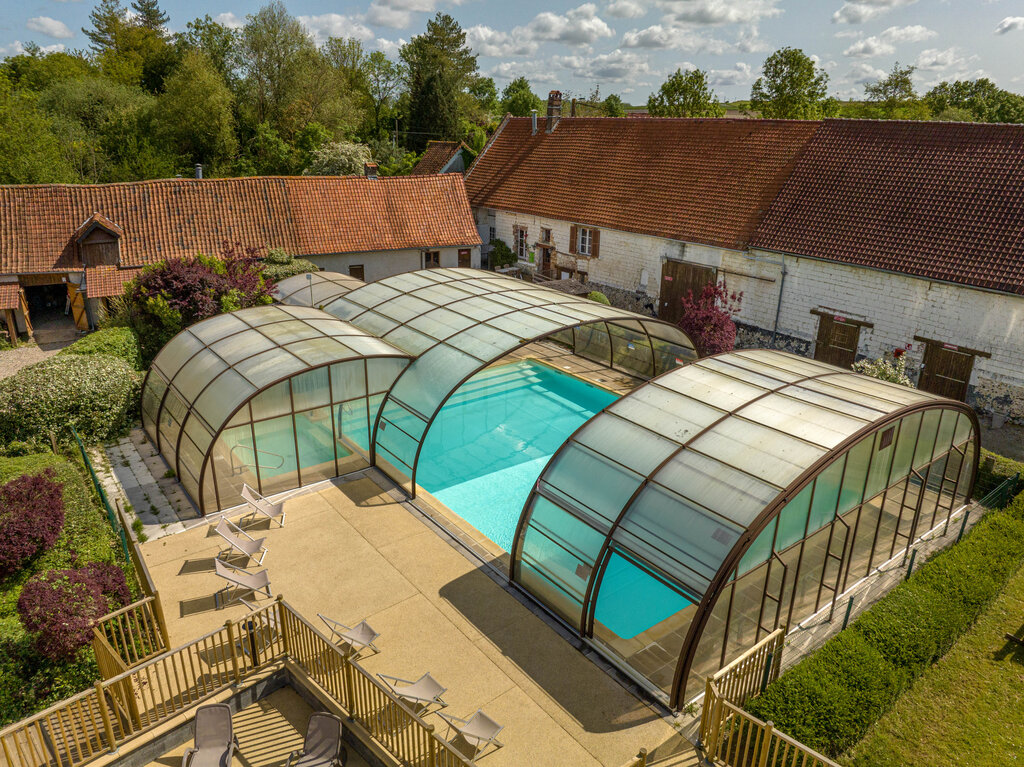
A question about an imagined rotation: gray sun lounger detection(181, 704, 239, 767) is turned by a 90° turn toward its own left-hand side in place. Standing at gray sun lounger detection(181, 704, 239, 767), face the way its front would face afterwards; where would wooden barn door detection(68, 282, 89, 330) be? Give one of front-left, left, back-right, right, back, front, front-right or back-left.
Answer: left

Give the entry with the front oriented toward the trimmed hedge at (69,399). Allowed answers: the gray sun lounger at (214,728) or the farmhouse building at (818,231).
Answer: the farmhouse building

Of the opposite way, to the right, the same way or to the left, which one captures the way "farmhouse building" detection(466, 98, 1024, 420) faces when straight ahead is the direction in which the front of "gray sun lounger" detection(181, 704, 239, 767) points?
to the right

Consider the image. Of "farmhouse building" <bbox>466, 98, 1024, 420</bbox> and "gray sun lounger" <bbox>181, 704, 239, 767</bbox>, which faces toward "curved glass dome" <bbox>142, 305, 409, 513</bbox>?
the farmhouse building

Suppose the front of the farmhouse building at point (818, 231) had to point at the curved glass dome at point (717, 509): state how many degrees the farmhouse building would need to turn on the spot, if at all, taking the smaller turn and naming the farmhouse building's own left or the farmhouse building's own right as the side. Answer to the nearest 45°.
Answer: approximately 45° to the farmhouse building's own left

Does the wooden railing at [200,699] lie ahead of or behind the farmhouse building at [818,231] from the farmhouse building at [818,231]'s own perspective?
ahead

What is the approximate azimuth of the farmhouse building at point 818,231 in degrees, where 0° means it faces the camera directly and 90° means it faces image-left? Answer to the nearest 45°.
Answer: approximately 45°

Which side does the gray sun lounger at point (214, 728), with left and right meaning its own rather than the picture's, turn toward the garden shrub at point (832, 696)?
left

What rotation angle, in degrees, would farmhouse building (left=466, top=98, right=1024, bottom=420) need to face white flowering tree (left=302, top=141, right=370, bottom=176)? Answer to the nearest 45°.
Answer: approximately 90° to its right

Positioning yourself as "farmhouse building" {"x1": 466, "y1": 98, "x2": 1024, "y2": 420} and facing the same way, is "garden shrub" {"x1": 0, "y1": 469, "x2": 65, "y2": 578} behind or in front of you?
in front

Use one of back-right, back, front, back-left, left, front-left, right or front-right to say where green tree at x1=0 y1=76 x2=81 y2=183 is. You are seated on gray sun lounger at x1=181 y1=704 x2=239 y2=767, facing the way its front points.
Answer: back

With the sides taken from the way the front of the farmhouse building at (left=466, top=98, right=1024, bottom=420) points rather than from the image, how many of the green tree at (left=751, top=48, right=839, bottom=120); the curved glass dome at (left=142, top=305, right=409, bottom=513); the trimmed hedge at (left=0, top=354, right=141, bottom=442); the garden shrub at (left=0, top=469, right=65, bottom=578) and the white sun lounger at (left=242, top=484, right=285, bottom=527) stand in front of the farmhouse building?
4

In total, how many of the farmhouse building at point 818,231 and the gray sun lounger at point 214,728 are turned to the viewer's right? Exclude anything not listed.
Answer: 0

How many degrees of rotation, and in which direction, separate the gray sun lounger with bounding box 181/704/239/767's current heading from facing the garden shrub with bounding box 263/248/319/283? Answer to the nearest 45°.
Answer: approximately 180°

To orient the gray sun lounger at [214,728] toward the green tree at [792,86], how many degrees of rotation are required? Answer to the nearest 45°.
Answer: approximately 135° to its left

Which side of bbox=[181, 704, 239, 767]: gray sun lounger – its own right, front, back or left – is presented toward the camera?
front
